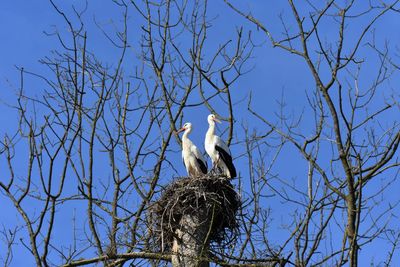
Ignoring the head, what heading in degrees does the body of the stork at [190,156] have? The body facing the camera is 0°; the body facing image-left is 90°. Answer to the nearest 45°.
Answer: approximately 45°

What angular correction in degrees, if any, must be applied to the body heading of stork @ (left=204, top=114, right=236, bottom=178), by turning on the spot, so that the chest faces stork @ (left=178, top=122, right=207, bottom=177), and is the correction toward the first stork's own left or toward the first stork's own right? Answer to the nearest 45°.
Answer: approximately 45° to the first stork's own right

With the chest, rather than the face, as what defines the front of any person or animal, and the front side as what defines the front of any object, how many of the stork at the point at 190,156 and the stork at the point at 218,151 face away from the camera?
0

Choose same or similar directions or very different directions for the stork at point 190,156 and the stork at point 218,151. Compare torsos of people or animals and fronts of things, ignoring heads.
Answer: same or similar directions
